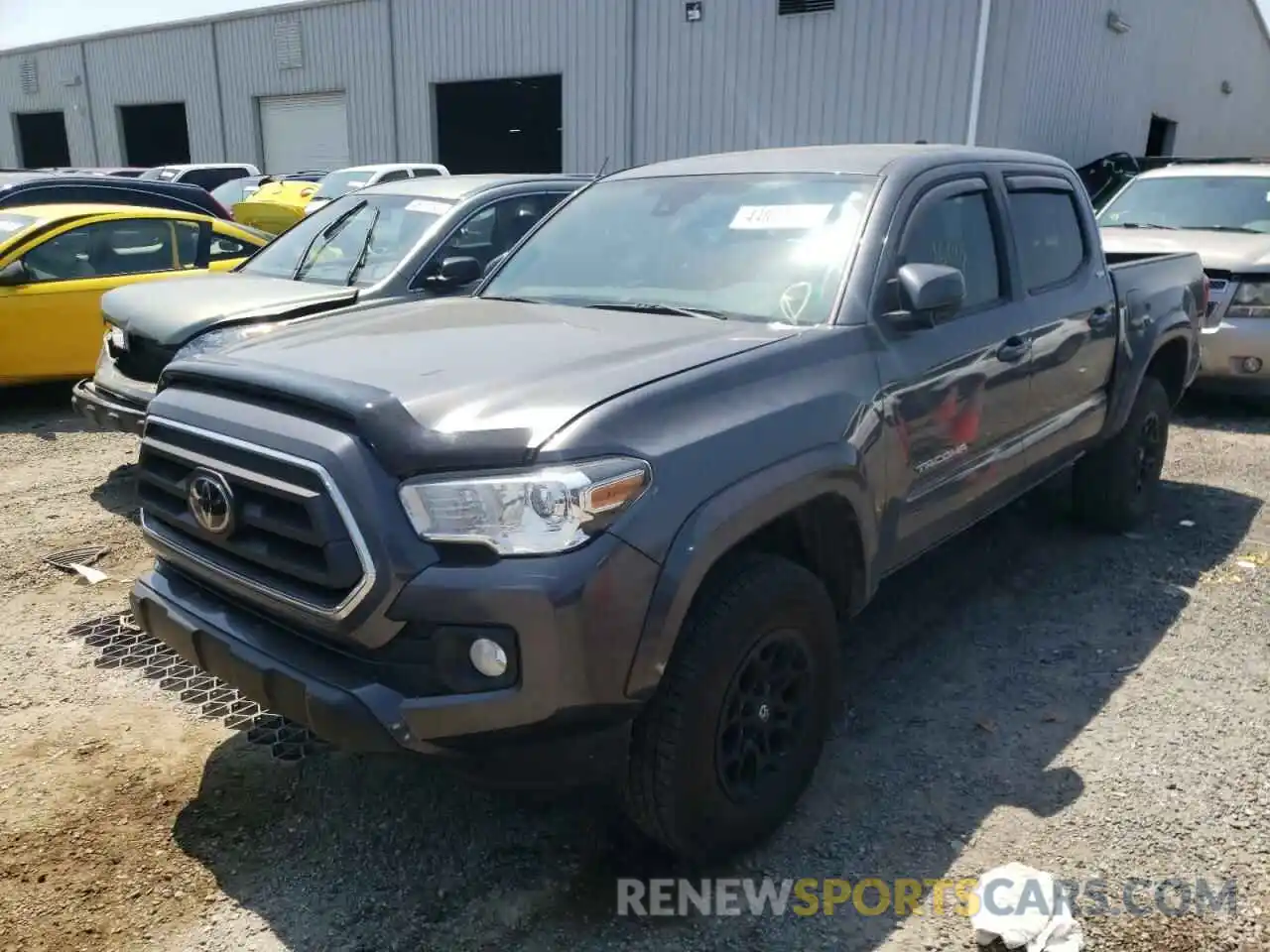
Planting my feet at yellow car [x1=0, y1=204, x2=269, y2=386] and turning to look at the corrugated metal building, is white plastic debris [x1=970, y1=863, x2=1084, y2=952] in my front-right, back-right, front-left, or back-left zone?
back-right

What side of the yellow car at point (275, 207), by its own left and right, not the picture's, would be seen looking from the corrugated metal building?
back

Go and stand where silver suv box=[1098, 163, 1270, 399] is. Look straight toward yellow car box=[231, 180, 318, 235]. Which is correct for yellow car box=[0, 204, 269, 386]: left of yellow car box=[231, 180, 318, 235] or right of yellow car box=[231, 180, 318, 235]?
left

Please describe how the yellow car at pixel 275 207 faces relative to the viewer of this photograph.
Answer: facing the viewer and to the left of the viewer

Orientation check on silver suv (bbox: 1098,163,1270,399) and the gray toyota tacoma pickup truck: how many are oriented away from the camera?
0

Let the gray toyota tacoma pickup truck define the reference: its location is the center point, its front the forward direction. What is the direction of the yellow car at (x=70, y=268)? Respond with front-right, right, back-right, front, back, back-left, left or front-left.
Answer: right

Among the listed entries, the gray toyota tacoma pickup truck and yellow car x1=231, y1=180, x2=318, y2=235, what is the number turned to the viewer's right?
0

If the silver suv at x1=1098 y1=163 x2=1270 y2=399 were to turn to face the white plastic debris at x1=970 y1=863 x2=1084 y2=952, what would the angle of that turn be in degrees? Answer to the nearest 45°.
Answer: approximately 45° to its left

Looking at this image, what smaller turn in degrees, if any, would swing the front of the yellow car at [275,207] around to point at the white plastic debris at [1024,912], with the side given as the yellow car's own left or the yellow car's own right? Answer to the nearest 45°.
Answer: approximately 45° to the yellow car's own left

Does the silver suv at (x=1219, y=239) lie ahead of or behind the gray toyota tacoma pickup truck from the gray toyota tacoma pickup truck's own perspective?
behind

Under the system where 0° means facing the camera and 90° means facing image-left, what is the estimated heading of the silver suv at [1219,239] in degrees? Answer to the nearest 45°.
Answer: approximately 45°
